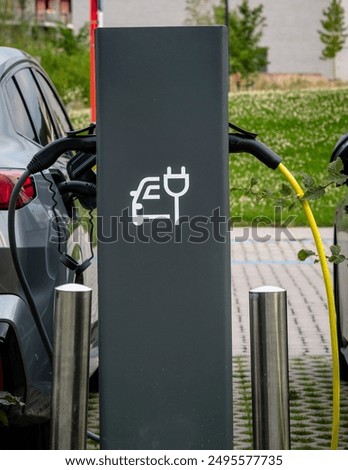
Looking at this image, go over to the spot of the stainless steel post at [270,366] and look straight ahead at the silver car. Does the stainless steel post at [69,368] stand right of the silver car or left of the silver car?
left

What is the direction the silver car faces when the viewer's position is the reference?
facing away from the viewer and to the right of the viewer

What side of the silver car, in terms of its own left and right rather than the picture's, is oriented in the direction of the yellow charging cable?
right

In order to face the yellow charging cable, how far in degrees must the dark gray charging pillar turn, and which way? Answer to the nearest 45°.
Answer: approximately 135° to its left

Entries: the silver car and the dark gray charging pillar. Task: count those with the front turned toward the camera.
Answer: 1

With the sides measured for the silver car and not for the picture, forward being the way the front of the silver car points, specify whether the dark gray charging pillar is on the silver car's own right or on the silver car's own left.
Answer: on the silver car's own right

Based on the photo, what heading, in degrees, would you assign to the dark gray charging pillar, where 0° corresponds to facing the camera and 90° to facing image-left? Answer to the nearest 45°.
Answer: approximately 0°
